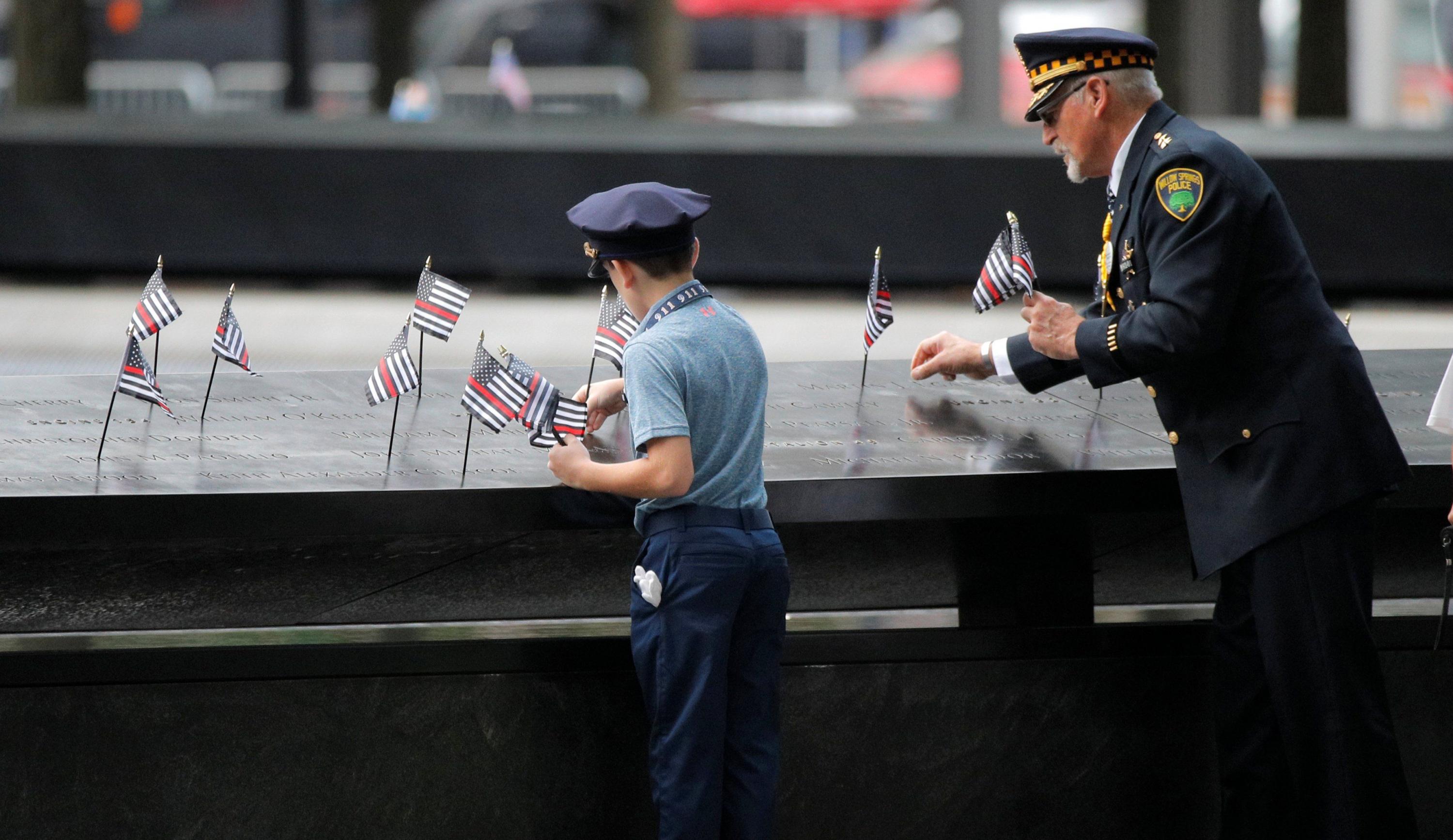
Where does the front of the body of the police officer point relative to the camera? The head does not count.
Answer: to the viewer's left

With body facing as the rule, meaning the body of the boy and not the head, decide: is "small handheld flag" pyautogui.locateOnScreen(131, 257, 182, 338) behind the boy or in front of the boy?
in front

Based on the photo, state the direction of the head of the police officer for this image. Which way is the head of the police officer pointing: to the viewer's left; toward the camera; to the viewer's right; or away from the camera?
to the viewer's left

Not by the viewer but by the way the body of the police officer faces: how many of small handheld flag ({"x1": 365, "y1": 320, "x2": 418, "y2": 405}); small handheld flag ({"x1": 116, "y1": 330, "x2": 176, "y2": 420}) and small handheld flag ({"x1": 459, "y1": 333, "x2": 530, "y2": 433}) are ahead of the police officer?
3

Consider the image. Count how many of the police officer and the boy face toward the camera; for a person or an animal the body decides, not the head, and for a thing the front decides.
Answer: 0

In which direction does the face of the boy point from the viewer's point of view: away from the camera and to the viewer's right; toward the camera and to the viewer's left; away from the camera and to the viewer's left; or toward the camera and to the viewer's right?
away from the camera and to the viewer's left

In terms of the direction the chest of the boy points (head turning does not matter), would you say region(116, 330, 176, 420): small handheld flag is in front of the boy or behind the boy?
in front

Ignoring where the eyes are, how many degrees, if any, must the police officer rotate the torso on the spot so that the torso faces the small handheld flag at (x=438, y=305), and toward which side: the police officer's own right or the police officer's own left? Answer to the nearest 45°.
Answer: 0° — they already face it

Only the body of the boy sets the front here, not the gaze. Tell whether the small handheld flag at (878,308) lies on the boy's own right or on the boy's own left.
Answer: on the boy's own right

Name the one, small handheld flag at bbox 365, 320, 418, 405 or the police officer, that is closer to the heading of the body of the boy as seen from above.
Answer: the small handheld flag

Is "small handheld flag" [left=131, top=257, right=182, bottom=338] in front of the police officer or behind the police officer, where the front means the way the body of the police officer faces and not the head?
in front

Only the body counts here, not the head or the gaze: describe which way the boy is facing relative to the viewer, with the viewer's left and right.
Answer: facing away from the viewer and to the left of the viewer
